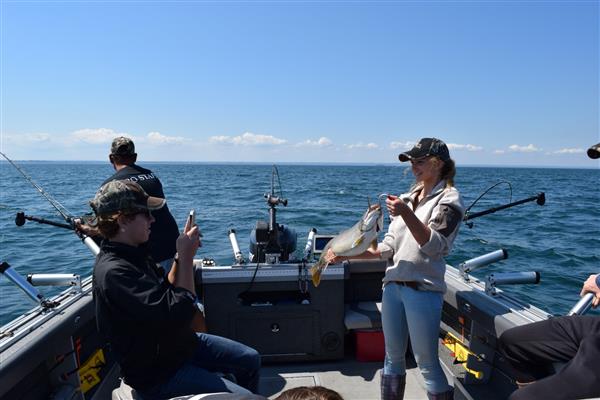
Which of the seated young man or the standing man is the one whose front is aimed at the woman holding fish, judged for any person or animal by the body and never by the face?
the seated young man

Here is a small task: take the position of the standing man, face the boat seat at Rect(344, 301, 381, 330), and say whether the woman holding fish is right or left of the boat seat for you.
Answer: right

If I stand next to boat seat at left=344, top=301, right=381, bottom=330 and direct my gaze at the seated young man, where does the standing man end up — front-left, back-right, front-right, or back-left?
front-right

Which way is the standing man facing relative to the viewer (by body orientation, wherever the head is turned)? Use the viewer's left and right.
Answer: facing away from the viewer and to the left of the viewer

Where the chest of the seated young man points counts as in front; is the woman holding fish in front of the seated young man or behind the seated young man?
in front

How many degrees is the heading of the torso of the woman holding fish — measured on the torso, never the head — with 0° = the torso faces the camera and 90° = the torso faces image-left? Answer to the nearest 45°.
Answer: approximately 45°

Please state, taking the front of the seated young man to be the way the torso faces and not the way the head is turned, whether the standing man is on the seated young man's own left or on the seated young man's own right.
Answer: on the seated young man's own left

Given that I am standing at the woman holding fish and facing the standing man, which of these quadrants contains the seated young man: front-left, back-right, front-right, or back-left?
front-left

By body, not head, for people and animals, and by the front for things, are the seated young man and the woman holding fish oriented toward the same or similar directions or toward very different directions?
very different directions

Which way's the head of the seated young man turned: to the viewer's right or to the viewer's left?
to the viewer's right

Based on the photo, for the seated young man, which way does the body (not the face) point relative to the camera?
to the viewer's right

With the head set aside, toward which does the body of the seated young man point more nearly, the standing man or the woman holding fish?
the woman holding fish

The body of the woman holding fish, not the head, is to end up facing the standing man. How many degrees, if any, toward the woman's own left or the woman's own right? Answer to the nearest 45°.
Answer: approximately 45° to the woman's own right

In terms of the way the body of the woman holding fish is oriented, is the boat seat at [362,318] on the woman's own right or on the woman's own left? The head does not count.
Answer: on the woman's own right

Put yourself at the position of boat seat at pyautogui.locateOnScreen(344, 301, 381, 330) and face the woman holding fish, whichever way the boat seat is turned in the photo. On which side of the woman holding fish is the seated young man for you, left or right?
right

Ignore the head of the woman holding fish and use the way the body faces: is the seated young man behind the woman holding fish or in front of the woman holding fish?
in front
